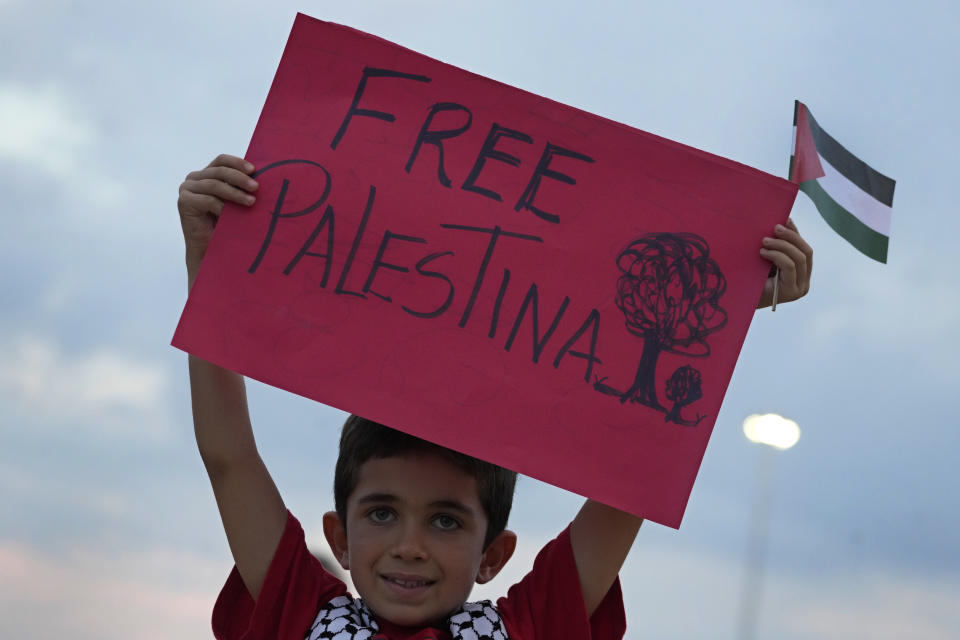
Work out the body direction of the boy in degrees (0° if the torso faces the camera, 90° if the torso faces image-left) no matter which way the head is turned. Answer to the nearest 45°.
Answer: approximately 0°
